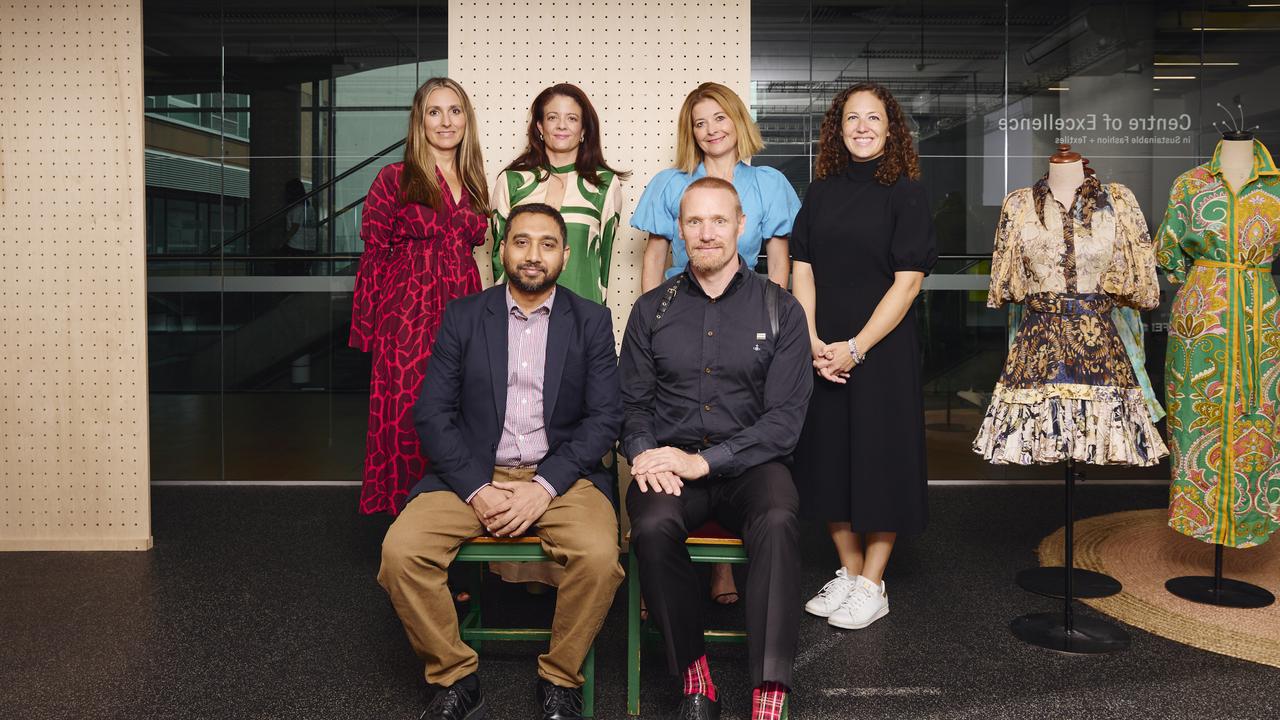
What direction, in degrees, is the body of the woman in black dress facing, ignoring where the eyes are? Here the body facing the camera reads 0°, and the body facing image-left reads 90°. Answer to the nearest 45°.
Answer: approximately 45°

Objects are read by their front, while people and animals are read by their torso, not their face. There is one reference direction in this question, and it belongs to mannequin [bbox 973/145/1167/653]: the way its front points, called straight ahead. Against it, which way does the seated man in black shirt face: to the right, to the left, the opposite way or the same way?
the same way

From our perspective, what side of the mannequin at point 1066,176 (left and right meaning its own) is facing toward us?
front

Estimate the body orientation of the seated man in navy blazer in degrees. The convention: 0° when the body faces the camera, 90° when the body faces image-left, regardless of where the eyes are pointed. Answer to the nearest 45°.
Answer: approximately 0°

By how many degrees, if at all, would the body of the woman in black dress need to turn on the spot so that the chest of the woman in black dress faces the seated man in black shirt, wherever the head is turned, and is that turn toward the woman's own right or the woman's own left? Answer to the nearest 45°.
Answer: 0° — they already face them

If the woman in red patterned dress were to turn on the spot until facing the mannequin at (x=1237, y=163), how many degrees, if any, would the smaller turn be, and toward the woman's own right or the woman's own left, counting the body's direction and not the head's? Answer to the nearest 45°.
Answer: approximately 45° to the woman's own left

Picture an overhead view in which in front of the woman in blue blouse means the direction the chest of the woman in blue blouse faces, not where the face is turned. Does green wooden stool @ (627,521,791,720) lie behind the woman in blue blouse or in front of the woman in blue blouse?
in front

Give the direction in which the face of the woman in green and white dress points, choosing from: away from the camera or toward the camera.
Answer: toward the camera

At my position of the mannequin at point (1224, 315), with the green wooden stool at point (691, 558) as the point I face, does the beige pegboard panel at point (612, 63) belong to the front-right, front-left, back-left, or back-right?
front-right

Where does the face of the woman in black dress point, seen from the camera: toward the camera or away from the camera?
toward the camera

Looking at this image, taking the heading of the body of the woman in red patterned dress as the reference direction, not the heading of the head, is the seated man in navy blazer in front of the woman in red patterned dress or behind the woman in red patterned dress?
in front

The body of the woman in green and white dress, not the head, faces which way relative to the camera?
toward the camera

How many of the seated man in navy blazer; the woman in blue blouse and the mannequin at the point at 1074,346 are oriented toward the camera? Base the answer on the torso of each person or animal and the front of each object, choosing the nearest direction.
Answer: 3

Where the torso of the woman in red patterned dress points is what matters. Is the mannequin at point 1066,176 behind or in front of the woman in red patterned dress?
in front
